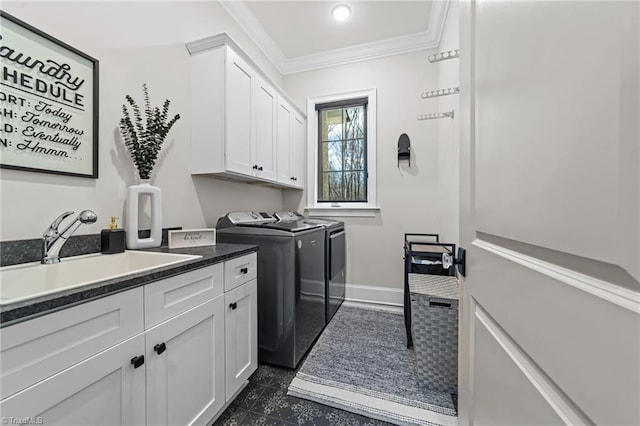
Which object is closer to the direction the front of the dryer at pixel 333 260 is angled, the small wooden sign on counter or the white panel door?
the white panel door

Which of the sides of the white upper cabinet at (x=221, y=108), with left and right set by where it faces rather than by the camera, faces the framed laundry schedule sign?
right

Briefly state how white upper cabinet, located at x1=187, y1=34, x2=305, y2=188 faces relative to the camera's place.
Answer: facing the viewer and to the right of the viewer

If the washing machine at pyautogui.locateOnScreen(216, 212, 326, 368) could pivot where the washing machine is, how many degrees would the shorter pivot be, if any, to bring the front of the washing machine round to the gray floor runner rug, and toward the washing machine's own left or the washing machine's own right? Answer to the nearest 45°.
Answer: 0° — it already faces it

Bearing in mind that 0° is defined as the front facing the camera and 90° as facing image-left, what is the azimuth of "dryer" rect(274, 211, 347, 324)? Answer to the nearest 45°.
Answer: approximately 270°

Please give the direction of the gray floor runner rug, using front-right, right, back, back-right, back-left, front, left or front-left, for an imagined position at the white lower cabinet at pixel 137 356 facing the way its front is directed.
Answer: front-left

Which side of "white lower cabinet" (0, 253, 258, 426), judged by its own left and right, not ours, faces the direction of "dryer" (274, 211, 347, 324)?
left

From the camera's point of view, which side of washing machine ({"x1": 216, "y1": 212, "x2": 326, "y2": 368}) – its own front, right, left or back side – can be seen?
right
